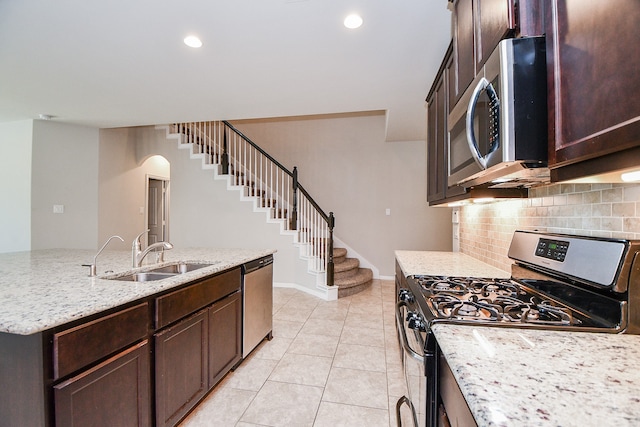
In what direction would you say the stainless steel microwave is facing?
to the viewer's left

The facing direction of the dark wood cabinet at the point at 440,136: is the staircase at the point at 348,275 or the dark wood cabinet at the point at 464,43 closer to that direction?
the staircase

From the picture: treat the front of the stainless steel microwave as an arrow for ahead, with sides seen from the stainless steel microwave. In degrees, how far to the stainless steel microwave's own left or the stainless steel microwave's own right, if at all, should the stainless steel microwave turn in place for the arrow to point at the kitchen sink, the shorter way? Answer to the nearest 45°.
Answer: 0° — it already faces it

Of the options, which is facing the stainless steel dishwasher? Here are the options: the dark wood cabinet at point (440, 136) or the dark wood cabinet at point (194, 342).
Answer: the dark wood cabinet at point (440, 136)

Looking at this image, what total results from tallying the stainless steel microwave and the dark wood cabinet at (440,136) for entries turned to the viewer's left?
2

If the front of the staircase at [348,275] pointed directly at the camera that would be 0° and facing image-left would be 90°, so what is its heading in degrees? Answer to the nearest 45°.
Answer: approximately 315°

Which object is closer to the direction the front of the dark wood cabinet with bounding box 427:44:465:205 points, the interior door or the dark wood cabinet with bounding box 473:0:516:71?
the interior door

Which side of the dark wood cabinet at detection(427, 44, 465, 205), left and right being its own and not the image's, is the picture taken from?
left

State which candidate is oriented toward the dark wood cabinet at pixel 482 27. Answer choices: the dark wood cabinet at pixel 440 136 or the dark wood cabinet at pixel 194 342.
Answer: the dark wood cabinet at pixel 194 342

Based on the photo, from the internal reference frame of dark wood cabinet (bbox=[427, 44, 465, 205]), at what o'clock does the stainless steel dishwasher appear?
The stainless steel dishwasher is roughly at 12 o'clock from the dark wood cabinet.

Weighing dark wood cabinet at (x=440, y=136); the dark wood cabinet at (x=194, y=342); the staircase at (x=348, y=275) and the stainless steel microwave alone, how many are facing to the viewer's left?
2
